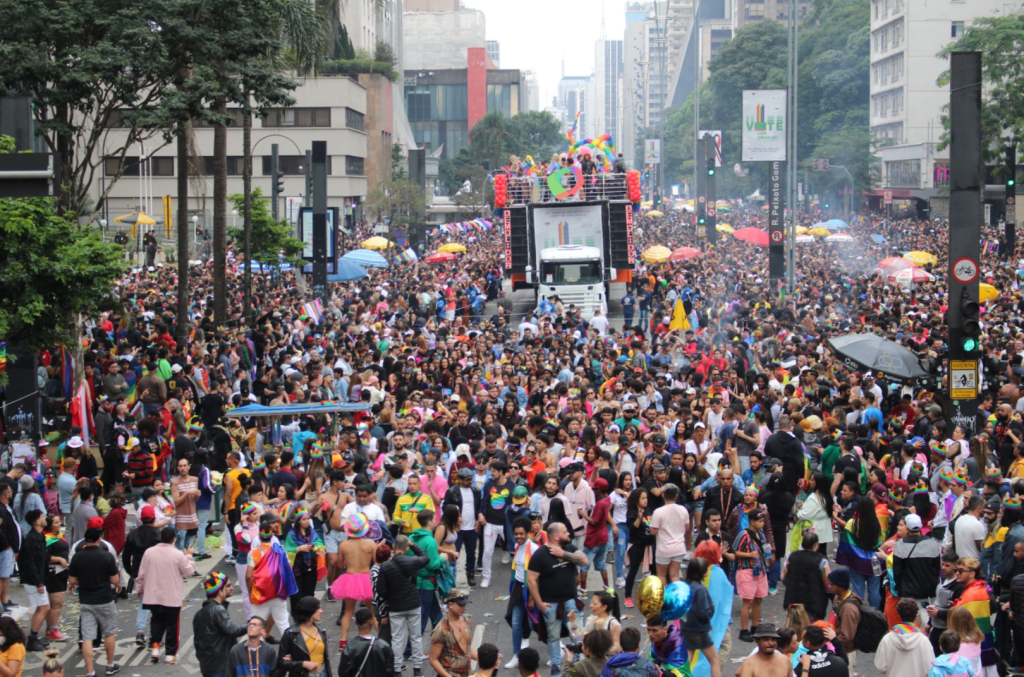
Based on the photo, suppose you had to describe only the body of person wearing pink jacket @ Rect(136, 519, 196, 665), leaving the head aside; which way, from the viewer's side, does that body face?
away from the camera

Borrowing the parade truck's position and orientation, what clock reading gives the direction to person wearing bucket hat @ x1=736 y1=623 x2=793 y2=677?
The person wearing bucket hat is roughly at 12 o'clock from the parade truck.

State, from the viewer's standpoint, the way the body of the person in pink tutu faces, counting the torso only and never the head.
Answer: away from the camera

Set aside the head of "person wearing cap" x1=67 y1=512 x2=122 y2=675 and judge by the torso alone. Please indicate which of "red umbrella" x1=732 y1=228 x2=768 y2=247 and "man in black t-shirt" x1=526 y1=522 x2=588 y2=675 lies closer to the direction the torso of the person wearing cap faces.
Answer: the red umbrella

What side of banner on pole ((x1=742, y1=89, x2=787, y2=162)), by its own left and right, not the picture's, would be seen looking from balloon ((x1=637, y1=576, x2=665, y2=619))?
front

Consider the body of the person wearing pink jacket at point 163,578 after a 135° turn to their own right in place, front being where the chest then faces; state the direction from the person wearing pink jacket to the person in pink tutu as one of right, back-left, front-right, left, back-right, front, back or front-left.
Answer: front-left

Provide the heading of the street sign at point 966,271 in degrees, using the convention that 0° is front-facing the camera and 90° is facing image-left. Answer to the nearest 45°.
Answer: approximately 0°

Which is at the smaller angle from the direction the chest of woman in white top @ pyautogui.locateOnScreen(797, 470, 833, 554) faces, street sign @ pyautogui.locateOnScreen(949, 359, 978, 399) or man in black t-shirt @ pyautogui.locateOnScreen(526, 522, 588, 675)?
the man in black t-shirt
